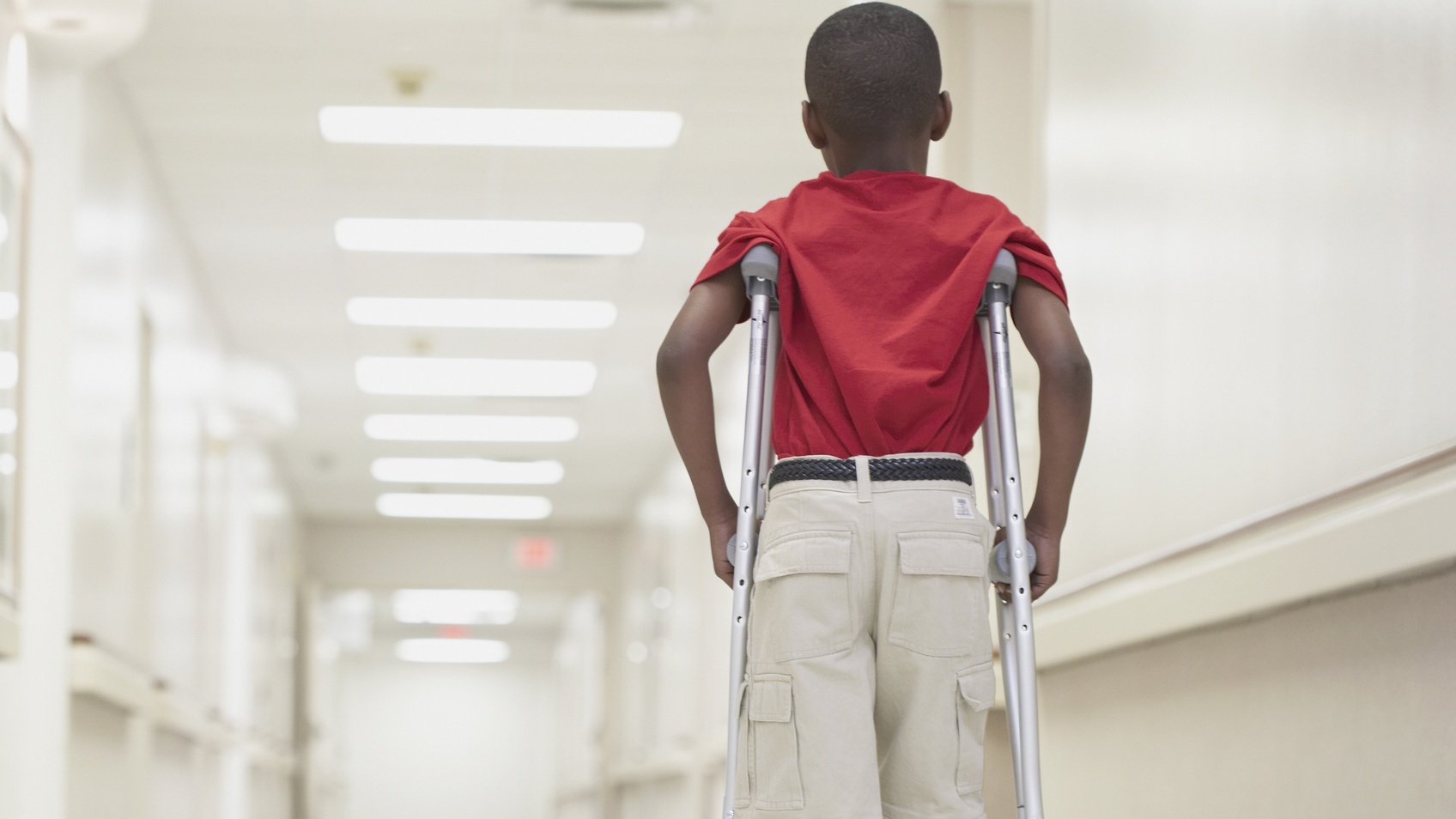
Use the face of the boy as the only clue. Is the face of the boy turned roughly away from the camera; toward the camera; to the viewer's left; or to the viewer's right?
away from the camera

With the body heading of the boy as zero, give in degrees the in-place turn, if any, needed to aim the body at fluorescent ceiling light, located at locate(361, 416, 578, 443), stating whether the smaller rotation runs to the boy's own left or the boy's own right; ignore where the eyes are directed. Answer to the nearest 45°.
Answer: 0° — they already face it

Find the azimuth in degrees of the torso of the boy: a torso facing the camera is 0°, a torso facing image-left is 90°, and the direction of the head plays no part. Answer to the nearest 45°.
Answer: approximately 180°

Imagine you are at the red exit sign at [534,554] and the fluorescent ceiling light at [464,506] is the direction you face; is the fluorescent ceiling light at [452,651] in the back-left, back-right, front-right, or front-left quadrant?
back-right

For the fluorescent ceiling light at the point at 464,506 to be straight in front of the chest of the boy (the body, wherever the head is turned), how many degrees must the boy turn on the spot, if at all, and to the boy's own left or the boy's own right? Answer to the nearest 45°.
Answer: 0° — they already face it

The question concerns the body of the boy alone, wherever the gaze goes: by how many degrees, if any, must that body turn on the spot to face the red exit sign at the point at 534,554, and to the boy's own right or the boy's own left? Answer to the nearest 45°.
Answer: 0° — they already face it

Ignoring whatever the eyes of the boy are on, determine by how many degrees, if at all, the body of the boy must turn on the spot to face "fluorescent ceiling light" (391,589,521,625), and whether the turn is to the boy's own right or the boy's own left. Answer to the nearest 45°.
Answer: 0° — they already face it
